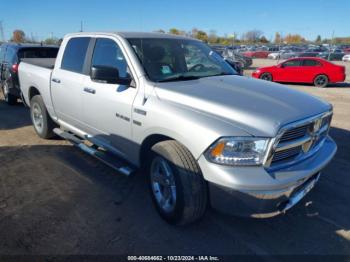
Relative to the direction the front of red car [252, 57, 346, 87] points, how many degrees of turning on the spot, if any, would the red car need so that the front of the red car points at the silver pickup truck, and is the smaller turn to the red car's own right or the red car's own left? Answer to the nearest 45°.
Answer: approximately 90° to the red car's own left

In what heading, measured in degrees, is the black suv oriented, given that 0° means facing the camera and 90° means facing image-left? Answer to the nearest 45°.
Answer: approximately 135°

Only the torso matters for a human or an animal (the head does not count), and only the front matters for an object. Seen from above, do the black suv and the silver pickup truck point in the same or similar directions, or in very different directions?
very different directions

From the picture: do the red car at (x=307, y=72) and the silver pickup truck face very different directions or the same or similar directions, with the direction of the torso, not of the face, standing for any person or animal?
very different directions

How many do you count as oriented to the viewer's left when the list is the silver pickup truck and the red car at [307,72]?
1

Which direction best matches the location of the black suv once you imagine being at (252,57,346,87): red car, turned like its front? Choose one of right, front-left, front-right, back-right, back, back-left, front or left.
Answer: front-left

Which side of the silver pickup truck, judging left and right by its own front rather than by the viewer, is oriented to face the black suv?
back

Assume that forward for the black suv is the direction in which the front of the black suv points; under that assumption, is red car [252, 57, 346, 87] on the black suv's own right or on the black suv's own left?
on the black suv's own right

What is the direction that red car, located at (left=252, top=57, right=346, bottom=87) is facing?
to the viewer's left

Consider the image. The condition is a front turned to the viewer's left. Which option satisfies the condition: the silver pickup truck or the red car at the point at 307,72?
the red car
